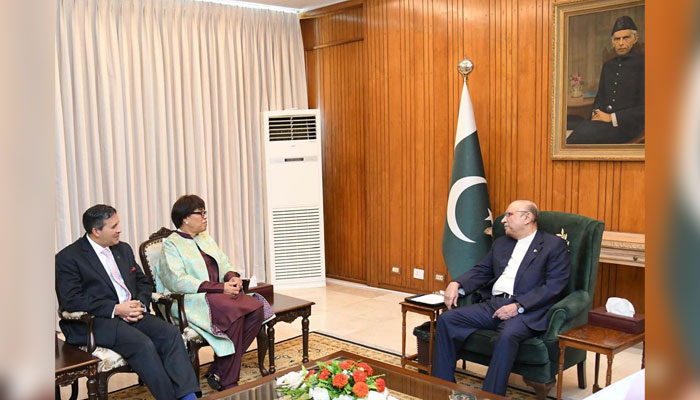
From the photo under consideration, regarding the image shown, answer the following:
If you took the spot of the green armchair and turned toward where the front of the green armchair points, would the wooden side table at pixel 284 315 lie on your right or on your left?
on your right

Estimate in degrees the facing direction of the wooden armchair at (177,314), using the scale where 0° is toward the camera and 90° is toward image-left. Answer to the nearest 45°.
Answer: approximately 315°

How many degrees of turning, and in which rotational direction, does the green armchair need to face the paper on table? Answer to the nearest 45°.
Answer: approximately 45° to its right

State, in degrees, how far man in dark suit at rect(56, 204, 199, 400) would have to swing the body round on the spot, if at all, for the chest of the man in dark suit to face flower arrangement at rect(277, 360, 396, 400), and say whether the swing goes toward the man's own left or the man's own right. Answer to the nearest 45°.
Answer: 0° — they already face it

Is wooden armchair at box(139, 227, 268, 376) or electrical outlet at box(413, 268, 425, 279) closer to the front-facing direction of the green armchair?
the wooden armchair

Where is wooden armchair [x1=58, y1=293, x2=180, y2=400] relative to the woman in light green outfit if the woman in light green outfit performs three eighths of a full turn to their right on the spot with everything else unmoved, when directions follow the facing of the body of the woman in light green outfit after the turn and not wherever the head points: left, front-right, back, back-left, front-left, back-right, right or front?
front-left

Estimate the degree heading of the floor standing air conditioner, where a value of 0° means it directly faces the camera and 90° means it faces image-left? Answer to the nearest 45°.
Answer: approximately 0°

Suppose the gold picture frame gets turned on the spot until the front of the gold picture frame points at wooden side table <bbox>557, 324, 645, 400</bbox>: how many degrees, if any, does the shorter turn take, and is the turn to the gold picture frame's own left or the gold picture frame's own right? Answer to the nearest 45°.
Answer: approximately 45° to the gold picture frame's own left

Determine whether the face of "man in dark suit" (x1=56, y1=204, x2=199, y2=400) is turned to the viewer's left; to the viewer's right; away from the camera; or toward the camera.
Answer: to the viewer's right

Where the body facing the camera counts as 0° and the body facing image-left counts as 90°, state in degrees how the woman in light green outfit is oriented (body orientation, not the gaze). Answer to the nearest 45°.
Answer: approximately 315°

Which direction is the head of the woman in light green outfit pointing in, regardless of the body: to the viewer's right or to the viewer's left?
to the viewer's right

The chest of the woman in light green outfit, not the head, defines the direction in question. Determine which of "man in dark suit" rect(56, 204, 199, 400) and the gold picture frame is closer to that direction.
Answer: the gold picture frame

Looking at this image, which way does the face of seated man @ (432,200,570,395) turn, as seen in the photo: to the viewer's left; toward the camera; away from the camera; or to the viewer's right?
to the viewer's left

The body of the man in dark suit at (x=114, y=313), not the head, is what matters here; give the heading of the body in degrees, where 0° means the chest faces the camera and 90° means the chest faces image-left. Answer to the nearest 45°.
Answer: approximately 315°
